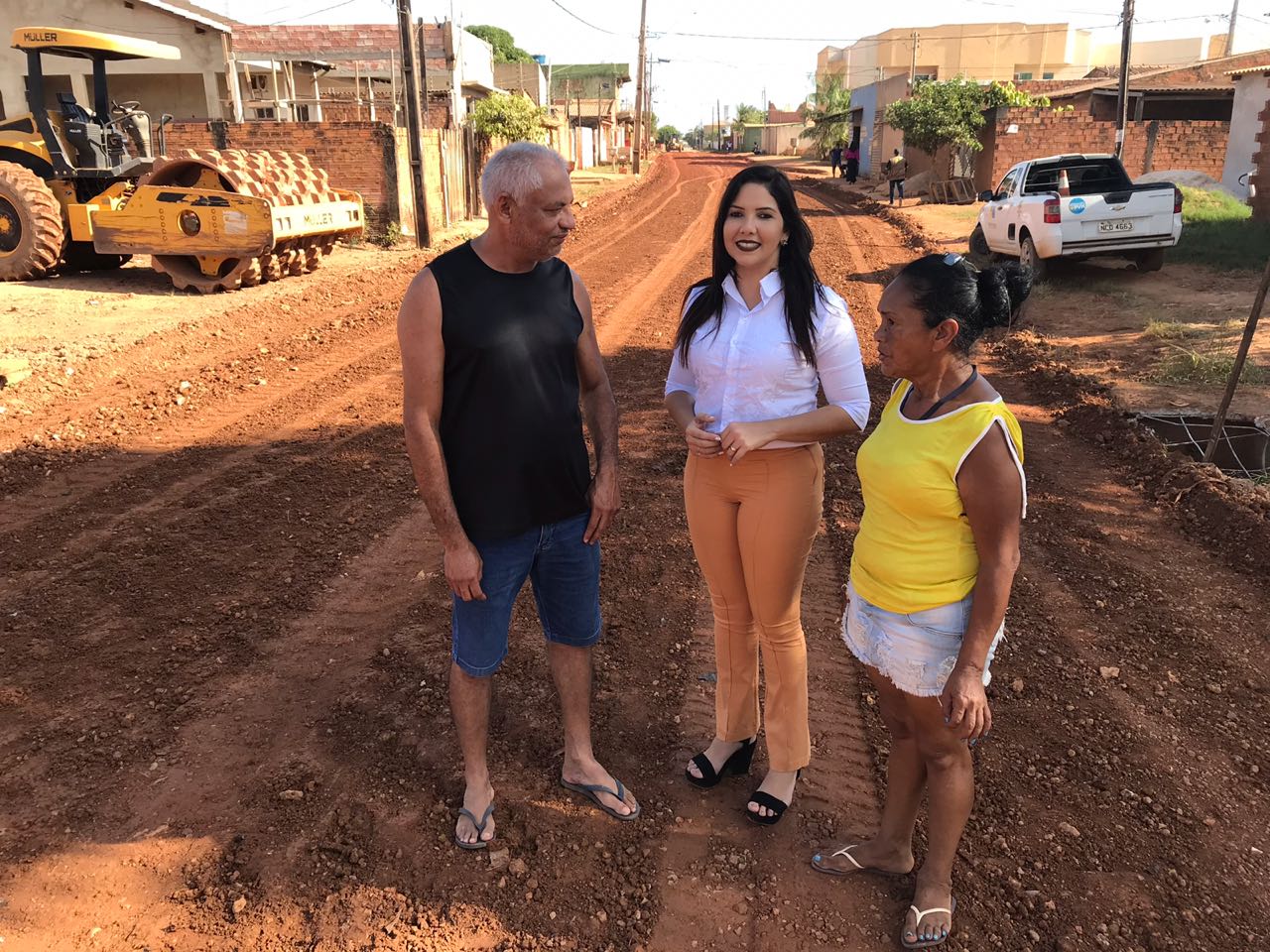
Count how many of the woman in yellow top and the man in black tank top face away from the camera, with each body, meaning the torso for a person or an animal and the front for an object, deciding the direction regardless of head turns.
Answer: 0

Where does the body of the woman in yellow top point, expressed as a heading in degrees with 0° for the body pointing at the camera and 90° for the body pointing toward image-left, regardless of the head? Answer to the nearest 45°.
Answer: approximately 45°

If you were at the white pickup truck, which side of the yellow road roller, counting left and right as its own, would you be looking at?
front

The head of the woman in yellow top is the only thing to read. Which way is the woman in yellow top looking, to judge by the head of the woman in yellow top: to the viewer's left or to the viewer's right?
to the viewer's left

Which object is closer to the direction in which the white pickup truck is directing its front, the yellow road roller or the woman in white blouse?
the yellow road roller

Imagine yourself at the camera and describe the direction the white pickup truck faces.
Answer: facing away from the viewer and to the left of the viewer

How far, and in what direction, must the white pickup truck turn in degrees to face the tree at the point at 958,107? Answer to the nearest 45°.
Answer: approximately 45° to its right

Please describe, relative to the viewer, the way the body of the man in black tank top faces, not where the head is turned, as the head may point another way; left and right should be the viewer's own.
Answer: facing the viewer and to the right of the viewer

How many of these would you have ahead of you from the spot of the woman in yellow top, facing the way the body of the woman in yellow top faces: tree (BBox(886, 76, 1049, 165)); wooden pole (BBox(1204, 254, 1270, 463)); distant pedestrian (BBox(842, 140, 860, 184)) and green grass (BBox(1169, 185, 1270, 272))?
0

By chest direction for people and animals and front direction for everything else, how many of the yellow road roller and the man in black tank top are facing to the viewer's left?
0

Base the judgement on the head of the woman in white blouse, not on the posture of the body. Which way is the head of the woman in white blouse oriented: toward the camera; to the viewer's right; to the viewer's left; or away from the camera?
toward the camera

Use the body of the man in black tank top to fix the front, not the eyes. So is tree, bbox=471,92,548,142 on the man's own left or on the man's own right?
on the man's own left

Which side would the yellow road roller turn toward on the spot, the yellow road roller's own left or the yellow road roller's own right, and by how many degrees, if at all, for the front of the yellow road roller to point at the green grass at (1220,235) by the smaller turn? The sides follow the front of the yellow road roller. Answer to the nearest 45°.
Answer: approximately 45° to the yellow road roller's own left

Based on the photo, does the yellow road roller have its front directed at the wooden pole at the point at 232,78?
no

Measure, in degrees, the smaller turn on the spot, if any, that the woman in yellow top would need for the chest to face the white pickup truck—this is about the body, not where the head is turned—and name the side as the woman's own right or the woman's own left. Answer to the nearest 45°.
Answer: approximately 135° to the woman's own right

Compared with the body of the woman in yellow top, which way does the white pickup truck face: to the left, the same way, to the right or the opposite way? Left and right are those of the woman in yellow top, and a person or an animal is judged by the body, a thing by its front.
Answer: to the right

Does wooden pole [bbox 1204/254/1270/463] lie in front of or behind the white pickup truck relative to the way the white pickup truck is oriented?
behind
